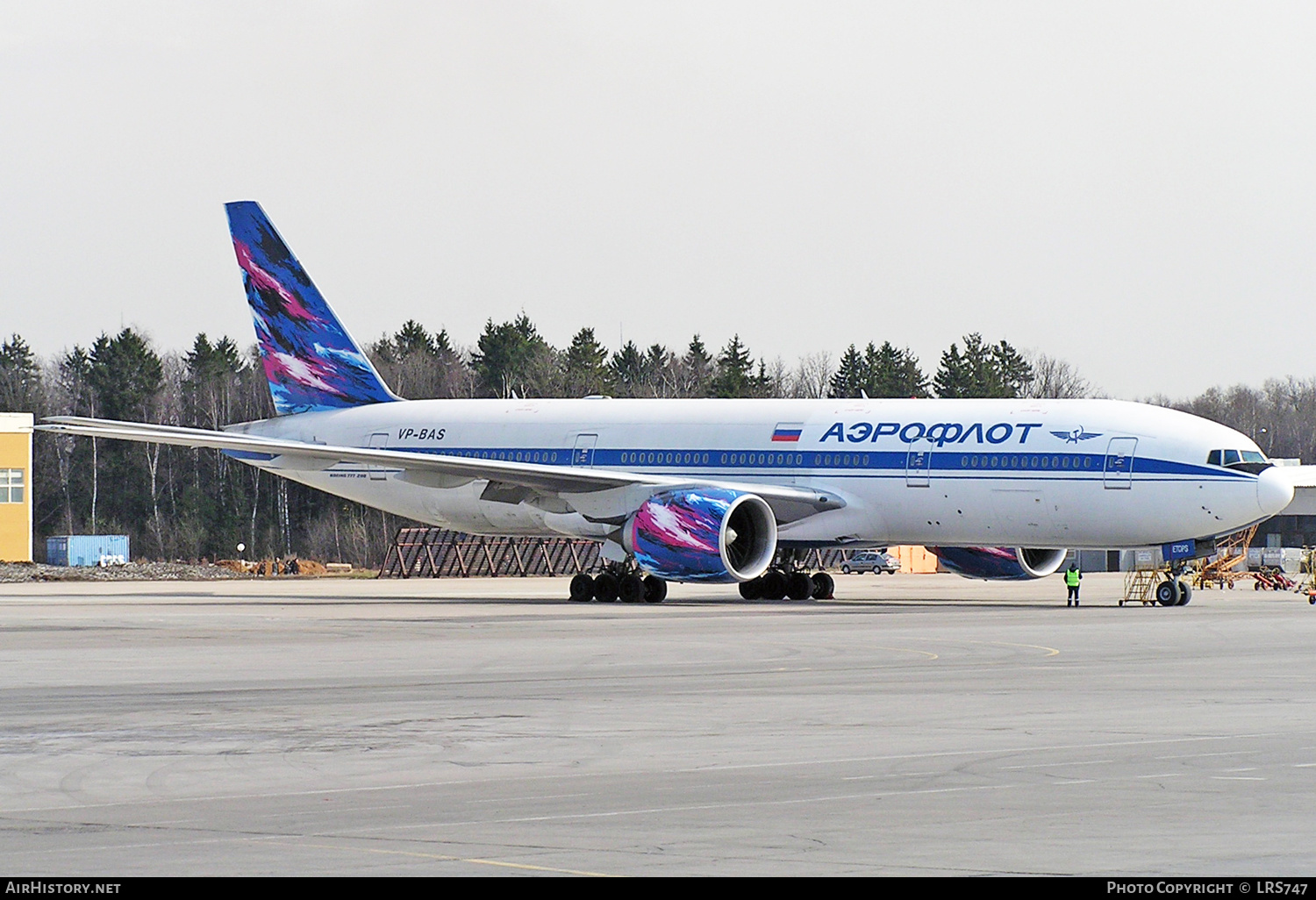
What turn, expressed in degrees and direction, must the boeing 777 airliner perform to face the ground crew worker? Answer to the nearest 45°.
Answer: approximately 45° to its left

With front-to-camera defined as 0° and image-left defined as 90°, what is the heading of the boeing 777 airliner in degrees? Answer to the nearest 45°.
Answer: approximately 315°
